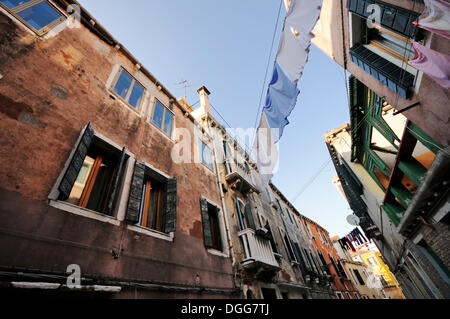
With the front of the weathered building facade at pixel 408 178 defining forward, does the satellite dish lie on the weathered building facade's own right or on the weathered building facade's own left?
on the weathered building facade's own right

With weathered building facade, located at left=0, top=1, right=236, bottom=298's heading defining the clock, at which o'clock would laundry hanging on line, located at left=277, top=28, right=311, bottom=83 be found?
The laundry hanging on line is roughly at 12 o'clock from the weathered building facade.

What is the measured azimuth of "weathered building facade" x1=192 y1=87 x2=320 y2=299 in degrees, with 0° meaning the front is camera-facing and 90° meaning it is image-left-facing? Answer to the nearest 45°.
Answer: approximately 315°

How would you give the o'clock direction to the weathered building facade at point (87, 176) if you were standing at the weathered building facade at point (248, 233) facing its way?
the weathered building facade at point (87, 176) is roughly at 2 o'clock from the weathered building facade at point (248, 233).

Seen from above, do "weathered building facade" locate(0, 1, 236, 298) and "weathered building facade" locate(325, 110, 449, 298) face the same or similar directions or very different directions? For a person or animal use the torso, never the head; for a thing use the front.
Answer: very different directions

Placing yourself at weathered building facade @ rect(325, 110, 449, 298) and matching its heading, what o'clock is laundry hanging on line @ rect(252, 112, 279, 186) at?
The laundry hanging on line is roughly at 12 o'clock from the weathered building facade.

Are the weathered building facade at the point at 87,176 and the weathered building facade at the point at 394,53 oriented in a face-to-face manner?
yes

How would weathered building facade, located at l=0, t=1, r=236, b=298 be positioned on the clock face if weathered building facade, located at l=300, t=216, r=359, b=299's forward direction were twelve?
weathered building facade, located at l=0, t=1, r=236, b=298 is roughly at 2 o'clock from weathered building facade, located at l=300, t=216, r=359, b=299.

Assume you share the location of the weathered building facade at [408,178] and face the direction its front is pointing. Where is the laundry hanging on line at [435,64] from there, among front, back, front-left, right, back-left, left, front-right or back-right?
front-left
